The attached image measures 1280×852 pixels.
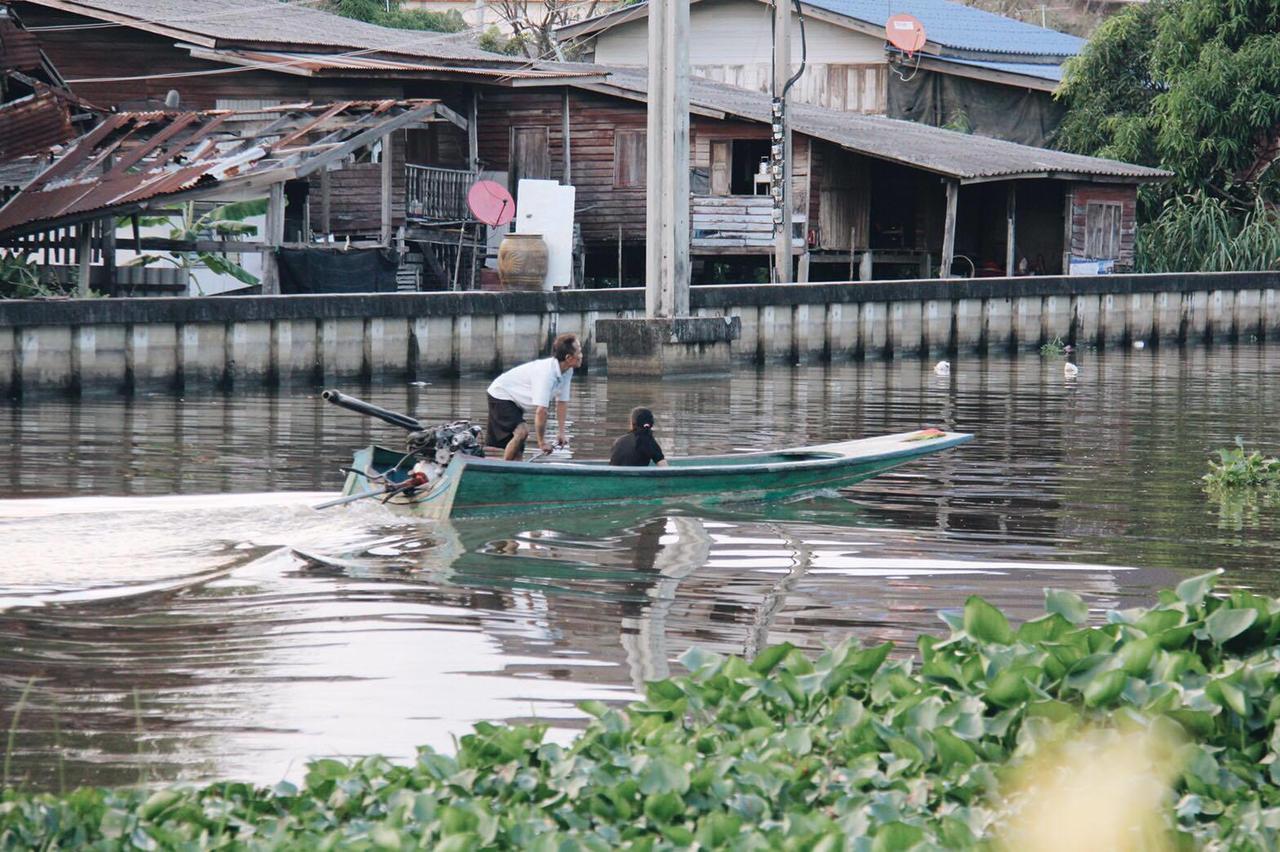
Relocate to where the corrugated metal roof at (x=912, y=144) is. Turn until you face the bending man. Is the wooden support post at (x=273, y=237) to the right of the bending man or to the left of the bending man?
right

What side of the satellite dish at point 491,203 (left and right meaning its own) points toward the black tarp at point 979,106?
left

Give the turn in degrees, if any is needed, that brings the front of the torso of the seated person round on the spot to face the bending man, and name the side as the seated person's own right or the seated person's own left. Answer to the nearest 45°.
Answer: approximately 90° to the seated person's own left

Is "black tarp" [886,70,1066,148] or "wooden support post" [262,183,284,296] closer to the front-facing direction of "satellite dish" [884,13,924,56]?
the wooden support post

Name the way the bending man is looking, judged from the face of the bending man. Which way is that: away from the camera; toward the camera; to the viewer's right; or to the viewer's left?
to the viewer's right

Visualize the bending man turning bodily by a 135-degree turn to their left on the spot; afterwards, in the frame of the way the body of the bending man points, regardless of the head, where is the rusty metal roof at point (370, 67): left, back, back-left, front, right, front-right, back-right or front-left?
front-right

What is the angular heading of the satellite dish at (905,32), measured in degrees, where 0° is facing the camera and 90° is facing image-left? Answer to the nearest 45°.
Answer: approximately 315°

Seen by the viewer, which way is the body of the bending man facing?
to the viewer's right

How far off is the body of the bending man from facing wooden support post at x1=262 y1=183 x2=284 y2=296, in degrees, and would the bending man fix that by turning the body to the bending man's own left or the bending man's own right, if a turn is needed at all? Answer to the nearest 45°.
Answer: approximately 90° to the bending man's own left

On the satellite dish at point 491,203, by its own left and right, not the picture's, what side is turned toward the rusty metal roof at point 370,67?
back
